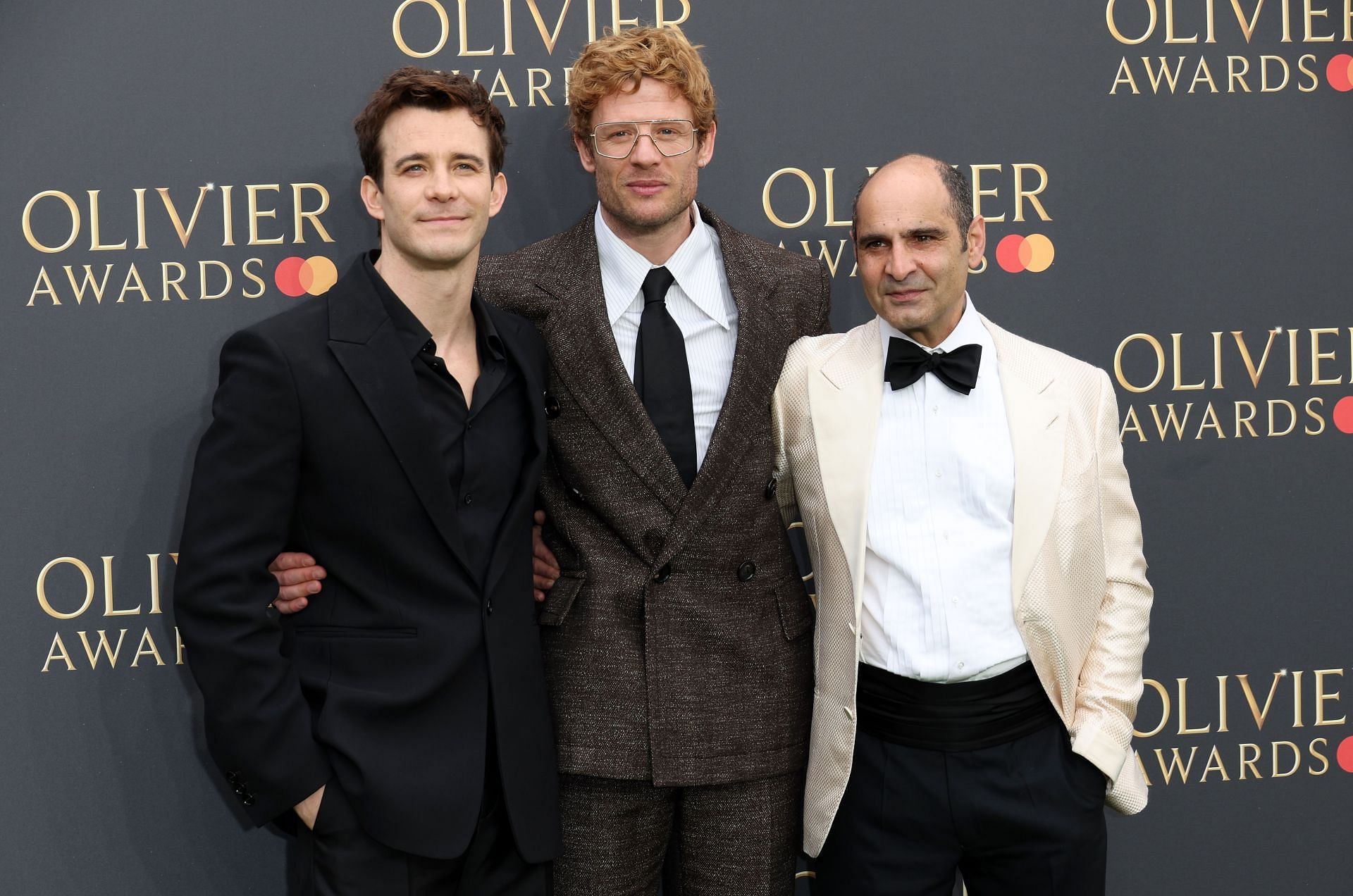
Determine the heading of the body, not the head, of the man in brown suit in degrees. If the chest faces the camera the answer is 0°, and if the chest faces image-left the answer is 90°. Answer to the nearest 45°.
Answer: approximately 0°

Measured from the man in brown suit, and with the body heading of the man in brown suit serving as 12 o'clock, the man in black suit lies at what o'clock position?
The man in black suit is roughly at 2 o'clock from the man in brown suit.
